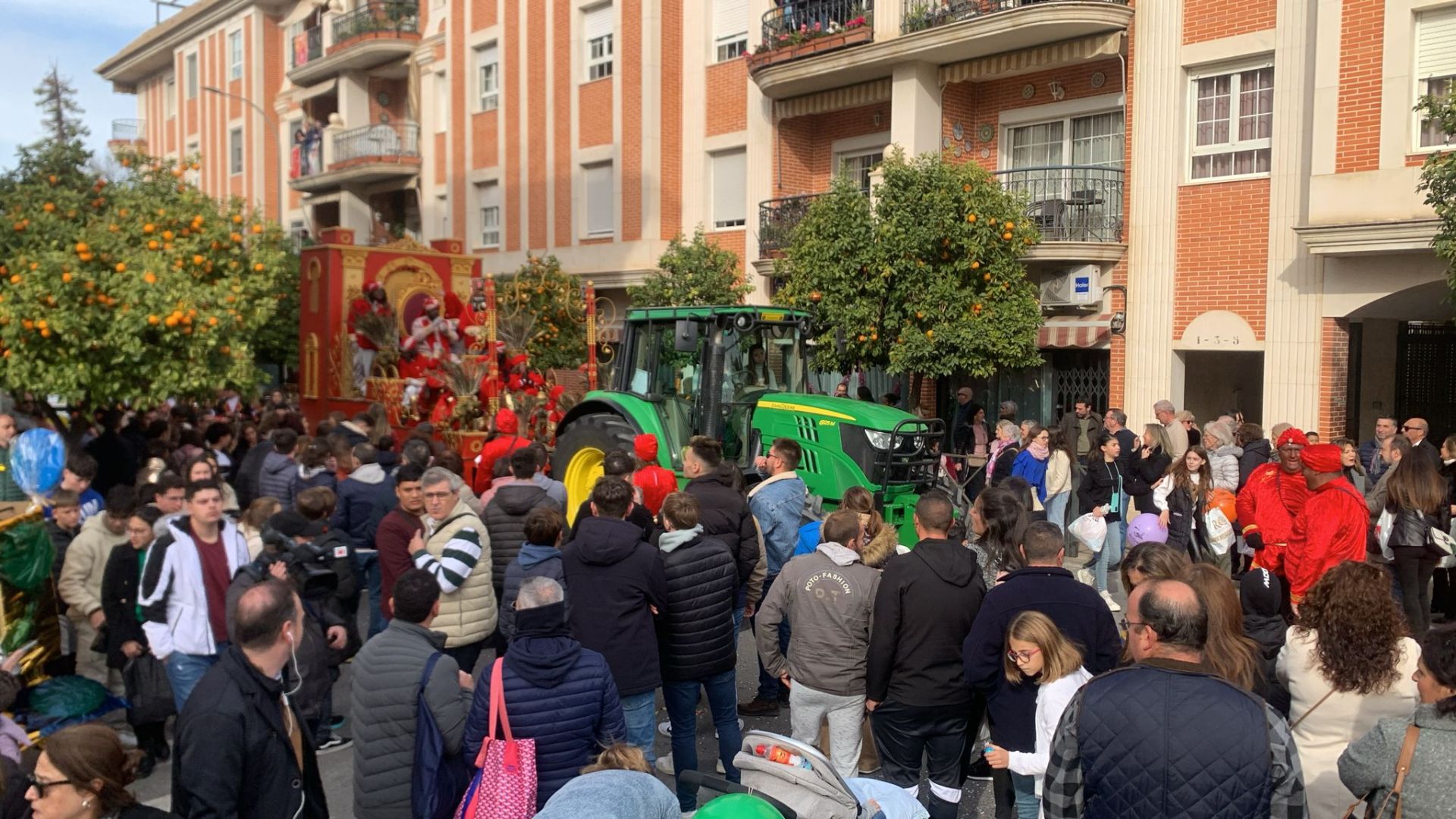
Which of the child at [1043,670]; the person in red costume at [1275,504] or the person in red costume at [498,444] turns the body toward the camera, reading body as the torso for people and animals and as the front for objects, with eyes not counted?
the person in red costume at [1275,504]

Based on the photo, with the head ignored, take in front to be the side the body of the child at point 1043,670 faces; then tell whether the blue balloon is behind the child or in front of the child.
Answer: in front

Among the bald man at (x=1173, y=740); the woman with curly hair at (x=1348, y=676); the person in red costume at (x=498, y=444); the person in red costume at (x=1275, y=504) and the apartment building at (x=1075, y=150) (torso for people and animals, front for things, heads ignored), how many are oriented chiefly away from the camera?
3

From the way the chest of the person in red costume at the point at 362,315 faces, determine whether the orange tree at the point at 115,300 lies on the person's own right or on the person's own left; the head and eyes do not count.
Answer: on the person's own right

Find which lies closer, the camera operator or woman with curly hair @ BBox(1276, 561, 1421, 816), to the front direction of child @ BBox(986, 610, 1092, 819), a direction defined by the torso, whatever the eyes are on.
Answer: the camera operator

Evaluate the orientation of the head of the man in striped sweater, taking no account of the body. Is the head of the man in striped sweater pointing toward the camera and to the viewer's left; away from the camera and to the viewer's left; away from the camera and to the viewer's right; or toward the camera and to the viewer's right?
toward the camera and to the viewer's left

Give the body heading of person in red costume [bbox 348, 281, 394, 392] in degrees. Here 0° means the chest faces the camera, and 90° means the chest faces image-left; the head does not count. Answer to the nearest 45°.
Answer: approximately 315°

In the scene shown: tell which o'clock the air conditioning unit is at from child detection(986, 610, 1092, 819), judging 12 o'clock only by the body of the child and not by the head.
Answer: The air conditioning unit is roughly at 3 o'clock from the child.

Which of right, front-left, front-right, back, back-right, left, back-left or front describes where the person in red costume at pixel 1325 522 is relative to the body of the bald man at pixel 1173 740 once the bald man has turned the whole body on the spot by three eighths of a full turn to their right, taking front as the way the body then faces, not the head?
back-left

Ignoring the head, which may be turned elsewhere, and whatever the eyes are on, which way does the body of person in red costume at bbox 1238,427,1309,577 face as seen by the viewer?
toward the camera

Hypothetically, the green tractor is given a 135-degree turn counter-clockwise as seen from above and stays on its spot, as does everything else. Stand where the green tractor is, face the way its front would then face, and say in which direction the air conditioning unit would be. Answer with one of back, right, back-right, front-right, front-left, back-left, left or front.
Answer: front-right

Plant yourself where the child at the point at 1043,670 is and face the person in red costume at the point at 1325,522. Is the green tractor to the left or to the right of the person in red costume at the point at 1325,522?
left

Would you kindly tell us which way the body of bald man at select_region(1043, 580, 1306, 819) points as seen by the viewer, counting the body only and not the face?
away from the camera

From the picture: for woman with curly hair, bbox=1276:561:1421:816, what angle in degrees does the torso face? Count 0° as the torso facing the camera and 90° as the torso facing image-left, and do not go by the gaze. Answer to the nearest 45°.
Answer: approximately 180°

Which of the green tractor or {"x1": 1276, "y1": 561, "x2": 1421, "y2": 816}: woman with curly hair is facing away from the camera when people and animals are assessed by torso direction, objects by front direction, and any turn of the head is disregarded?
the woman with curly hair

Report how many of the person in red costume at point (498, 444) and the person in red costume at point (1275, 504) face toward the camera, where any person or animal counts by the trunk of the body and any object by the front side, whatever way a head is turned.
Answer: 1

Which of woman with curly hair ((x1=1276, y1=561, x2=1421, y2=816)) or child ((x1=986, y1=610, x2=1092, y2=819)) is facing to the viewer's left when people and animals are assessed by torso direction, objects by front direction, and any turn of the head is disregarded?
the child
